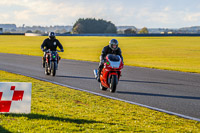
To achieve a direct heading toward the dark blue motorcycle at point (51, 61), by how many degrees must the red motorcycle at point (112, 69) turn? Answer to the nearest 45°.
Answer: approximately 180°
